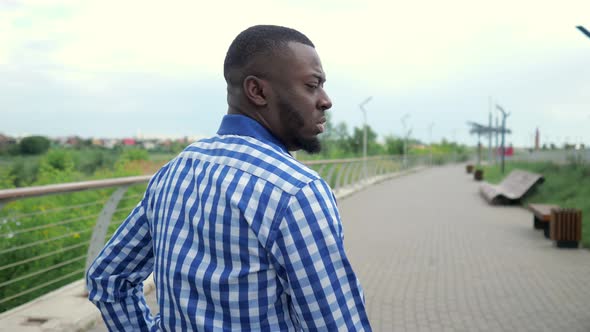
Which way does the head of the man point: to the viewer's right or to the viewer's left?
to the viewer's right

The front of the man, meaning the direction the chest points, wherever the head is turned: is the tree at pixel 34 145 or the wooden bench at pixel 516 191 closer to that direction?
the wooden bench

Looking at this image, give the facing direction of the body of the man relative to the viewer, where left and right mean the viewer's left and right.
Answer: facing away from the viewer and to the right of the viewer

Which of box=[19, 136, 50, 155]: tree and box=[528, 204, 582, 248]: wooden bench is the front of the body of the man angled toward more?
the wooden bench

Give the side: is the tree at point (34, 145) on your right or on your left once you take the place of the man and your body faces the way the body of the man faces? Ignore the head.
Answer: on your left

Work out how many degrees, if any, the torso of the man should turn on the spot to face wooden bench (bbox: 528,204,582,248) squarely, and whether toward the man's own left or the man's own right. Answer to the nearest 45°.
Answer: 0° — they already face it
